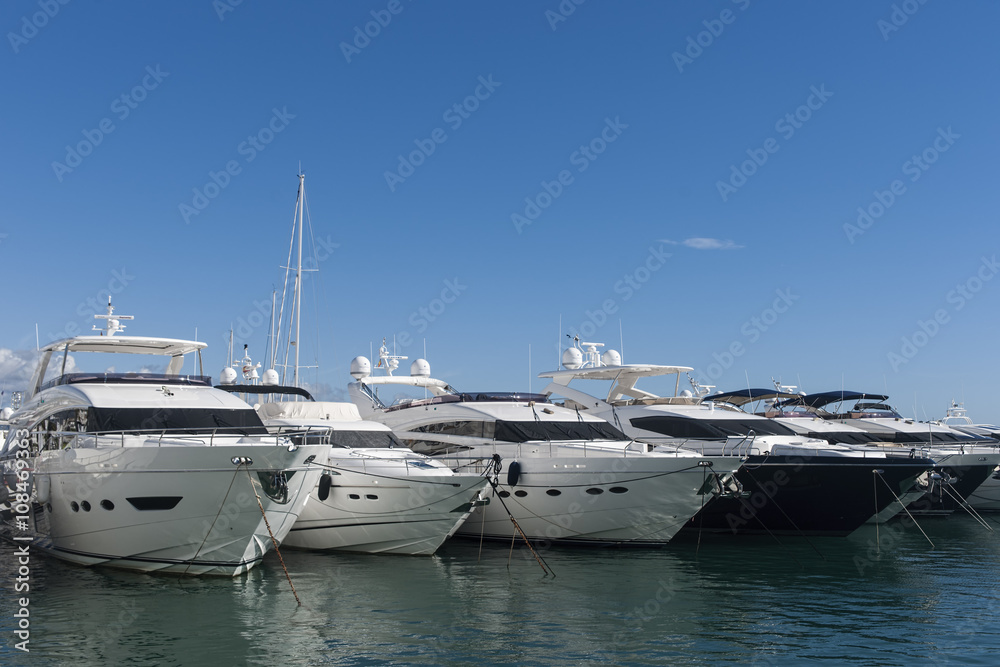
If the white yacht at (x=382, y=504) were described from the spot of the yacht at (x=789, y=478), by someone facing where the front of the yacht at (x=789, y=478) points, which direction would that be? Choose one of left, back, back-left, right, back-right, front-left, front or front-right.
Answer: right

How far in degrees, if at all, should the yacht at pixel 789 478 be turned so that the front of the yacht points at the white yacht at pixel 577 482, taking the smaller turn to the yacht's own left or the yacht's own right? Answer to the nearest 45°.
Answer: approximately 90° to the yacht's own right

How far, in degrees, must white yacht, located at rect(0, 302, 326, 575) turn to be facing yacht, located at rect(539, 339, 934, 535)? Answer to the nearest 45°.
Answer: approximately 45° to its left

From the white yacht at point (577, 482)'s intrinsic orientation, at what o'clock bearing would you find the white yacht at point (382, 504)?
the white yacht at point (382, 504) is roughly at 4 o'clock from the white yacht at point (577, 482).

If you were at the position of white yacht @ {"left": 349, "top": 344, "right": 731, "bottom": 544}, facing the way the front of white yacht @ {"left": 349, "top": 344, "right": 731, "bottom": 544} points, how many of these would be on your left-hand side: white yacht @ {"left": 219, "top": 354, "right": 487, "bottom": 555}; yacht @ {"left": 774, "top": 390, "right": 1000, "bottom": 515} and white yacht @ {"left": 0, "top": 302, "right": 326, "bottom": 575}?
1

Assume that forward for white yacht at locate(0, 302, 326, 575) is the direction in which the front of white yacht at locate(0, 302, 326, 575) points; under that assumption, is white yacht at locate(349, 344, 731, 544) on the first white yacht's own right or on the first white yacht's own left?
on the first white yacht's own left

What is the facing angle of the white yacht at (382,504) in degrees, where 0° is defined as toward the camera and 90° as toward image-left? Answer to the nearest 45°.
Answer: approximately 315°

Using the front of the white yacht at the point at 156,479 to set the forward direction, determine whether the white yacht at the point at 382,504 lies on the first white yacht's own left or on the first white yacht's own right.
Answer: on the first white yacht's own left

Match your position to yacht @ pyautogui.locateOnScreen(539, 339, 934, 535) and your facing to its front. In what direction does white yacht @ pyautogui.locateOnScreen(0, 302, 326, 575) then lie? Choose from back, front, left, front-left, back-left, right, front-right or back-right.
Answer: right

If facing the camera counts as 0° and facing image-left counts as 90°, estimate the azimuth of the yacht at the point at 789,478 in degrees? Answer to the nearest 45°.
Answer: approximately 315°

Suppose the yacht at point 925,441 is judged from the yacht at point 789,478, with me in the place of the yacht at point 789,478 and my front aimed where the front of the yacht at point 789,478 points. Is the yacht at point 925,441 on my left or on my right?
on my left

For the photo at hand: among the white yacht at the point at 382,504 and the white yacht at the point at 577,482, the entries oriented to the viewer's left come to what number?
0

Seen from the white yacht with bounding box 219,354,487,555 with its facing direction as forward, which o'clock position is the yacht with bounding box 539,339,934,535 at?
The yacht is roughly at 10 o'clock from the white yacht.

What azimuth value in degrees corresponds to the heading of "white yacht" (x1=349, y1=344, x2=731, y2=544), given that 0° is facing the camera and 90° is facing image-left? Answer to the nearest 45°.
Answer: approximately 315°
